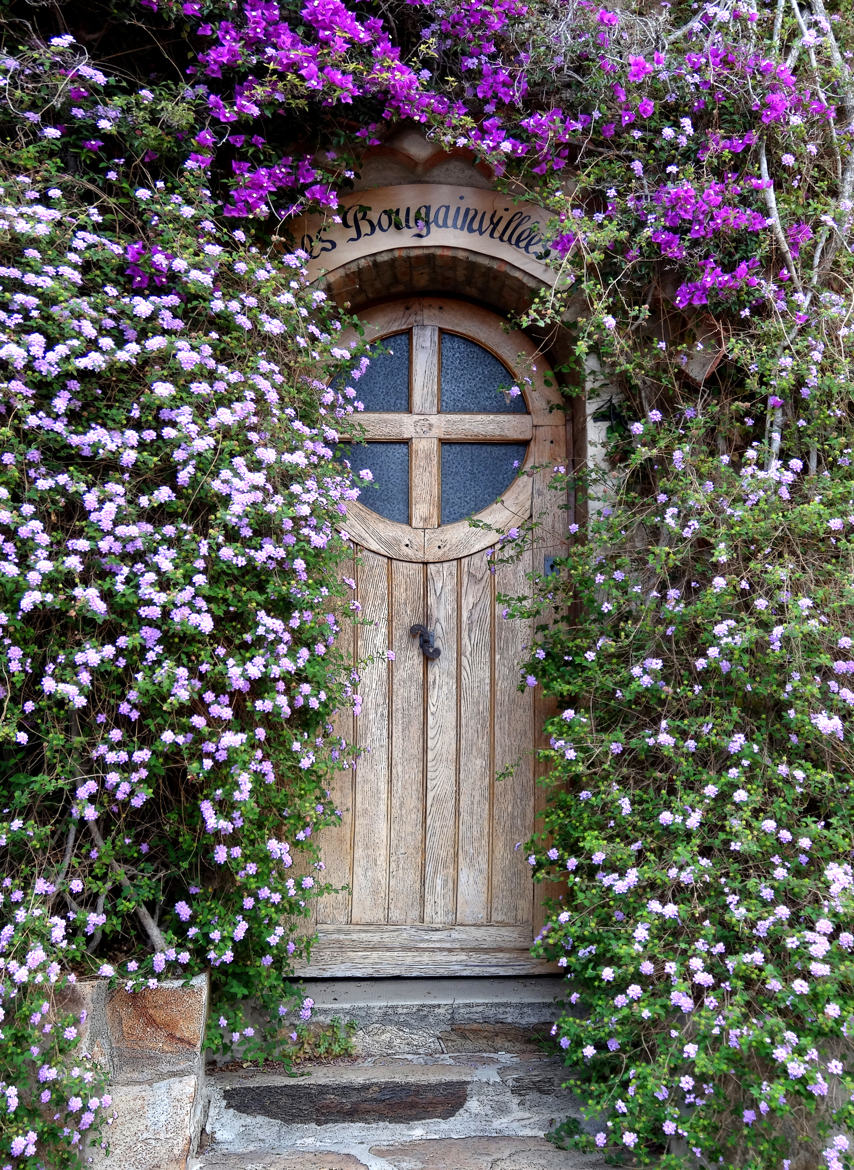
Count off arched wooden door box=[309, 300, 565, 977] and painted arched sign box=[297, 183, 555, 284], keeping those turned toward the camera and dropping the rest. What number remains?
2

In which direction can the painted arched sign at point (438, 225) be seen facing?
toward the camera

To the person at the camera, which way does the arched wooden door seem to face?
facing the viewer

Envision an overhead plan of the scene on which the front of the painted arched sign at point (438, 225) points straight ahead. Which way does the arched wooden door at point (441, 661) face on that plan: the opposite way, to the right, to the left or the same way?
the same way

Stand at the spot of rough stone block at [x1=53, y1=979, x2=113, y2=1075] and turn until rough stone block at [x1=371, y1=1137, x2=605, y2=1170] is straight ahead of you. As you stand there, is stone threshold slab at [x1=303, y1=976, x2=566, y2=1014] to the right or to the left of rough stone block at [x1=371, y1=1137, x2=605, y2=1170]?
left
